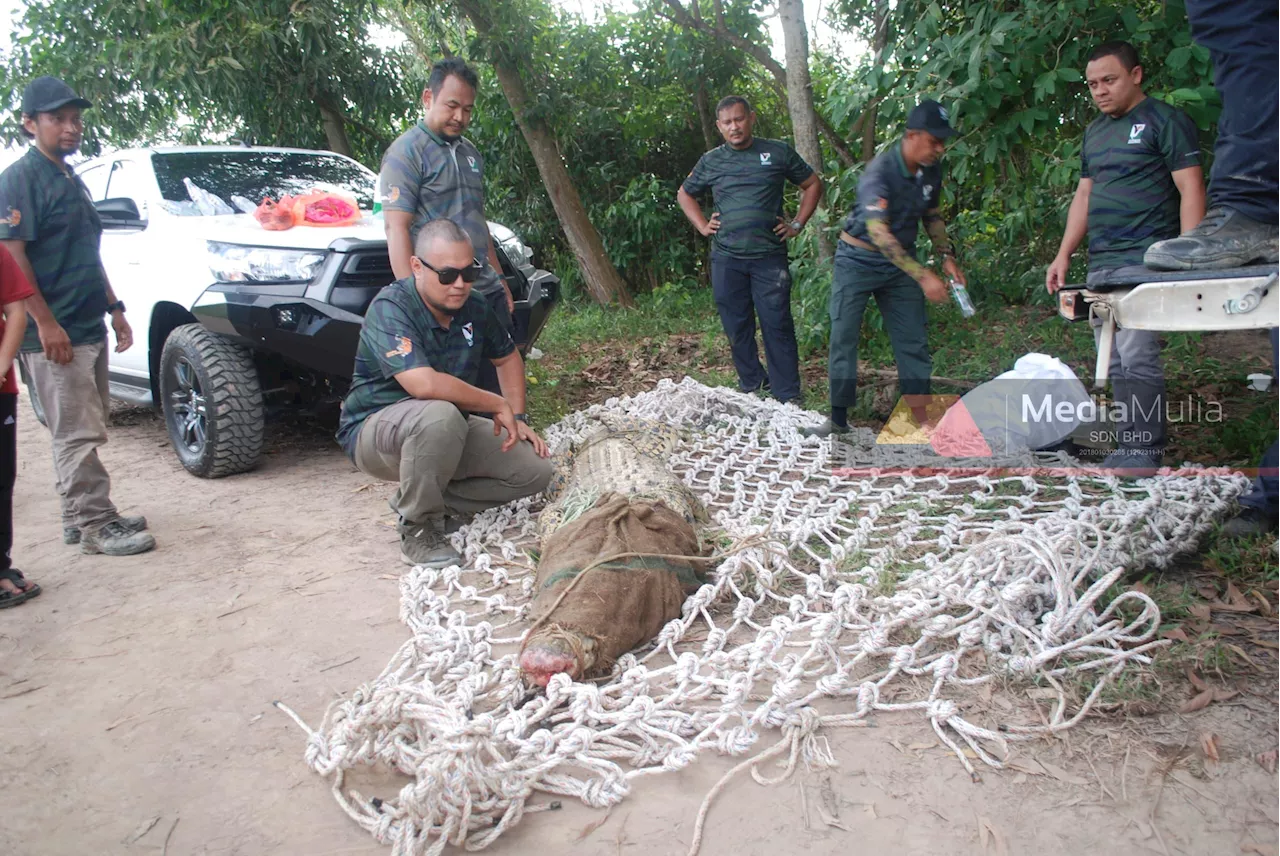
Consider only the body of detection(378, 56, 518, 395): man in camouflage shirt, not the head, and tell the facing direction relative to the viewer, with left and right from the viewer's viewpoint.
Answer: facing the viewer and to the right of the viewer

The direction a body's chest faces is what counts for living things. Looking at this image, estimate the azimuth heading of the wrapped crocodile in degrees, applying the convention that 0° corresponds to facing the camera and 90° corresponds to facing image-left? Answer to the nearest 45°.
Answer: approximately 0°

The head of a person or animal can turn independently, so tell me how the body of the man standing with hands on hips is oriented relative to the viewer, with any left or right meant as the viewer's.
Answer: facing the viewer

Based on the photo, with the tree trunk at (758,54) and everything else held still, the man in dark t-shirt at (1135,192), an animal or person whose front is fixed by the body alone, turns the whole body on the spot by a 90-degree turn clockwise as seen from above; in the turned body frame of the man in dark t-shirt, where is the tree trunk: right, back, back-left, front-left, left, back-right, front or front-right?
front

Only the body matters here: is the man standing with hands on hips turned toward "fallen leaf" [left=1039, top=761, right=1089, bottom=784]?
yes

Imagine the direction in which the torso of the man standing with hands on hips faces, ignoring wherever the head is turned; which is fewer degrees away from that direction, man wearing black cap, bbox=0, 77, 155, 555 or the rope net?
the rope net

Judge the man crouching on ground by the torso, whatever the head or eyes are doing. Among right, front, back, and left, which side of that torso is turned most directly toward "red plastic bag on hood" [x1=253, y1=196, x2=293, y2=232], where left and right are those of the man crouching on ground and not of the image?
back

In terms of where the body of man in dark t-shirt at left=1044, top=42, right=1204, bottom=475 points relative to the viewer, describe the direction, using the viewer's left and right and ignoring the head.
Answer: facing the viewer and to the left of the viewer

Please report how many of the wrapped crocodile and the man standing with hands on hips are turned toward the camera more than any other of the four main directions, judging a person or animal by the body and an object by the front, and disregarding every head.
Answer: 2

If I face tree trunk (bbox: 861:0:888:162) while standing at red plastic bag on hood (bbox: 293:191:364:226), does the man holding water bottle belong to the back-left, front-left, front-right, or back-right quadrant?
front-right

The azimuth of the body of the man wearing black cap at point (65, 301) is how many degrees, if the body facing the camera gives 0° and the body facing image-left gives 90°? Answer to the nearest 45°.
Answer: approximately 315°

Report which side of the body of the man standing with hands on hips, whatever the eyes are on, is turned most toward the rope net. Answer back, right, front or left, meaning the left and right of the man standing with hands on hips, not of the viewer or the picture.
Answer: front

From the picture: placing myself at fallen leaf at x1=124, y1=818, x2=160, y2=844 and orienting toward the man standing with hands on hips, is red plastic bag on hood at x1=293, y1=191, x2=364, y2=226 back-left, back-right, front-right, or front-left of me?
front-left

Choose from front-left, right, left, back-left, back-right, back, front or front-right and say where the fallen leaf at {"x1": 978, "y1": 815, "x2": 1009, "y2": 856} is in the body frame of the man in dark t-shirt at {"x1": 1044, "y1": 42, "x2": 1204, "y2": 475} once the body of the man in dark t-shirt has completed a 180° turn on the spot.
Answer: back-right

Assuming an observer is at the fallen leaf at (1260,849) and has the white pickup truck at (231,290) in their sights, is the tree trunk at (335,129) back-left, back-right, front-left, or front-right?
front-right

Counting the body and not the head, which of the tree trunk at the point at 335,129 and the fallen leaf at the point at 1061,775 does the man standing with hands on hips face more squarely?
the fallen leaf
